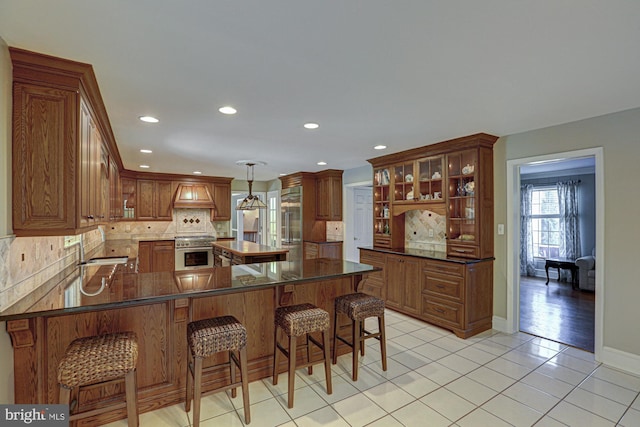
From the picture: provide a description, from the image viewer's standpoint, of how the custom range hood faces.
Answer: facing the viewer

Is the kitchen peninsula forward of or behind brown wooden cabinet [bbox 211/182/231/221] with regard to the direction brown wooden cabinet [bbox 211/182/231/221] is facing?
forward

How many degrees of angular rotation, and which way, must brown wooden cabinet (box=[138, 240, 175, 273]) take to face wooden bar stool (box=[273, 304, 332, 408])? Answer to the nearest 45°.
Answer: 0° — it already faces it

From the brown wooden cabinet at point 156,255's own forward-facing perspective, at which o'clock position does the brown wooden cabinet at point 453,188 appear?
the brown wooden cabinet at point 453,188 is roughly at 11 o'clock from the brown wooden cabinet at point 156,255.

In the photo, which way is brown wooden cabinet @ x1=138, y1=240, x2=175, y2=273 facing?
toward the camera

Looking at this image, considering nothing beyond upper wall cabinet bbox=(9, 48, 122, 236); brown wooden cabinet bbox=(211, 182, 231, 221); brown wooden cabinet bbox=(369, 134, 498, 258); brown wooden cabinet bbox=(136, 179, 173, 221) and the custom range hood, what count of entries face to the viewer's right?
1

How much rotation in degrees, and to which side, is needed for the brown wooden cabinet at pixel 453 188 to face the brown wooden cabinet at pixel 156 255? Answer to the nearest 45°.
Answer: approximately 45° to its right

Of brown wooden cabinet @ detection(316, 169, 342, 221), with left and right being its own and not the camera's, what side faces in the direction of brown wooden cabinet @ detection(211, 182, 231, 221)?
right

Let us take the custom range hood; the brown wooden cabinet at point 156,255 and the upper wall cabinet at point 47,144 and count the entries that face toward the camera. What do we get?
2

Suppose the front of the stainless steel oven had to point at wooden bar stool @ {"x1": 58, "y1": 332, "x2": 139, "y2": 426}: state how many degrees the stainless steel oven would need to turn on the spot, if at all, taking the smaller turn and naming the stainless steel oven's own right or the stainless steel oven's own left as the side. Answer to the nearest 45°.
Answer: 0° — it already faces it

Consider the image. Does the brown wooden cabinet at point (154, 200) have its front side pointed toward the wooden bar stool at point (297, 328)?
yes

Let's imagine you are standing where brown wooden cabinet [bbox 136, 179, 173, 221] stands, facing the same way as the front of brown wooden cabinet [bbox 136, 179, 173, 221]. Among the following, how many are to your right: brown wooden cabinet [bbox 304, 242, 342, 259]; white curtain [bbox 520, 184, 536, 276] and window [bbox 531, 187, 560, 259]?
0

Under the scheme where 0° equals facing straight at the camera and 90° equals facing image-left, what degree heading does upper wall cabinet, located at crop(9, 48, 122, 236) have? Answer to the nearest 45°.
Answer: approximately 270°

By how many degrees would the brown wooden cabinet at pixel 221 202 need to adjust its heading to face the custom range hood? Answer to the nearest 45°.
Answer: approximately 90° to its right

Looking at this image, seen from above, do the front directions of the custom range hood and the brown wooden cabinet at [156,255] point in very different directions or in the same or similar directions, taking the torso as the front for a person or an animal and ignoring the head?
same or similar directions

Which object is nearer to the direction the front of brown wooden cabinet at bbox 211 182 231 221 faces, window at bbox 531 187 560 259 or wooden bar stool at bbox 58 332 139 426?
the wooden bar stool

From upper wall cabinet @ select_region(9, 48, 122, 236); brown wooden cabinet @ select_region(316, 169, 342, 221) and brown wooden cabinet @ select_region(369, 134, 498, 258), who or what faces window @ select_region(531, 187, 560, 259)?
the upper wall cabinet

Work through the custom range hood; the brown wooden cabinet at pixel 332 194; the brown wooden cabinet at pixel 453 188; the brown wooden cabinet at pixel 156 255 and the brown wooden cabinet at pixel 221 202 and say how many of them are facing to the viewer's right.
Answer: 0
